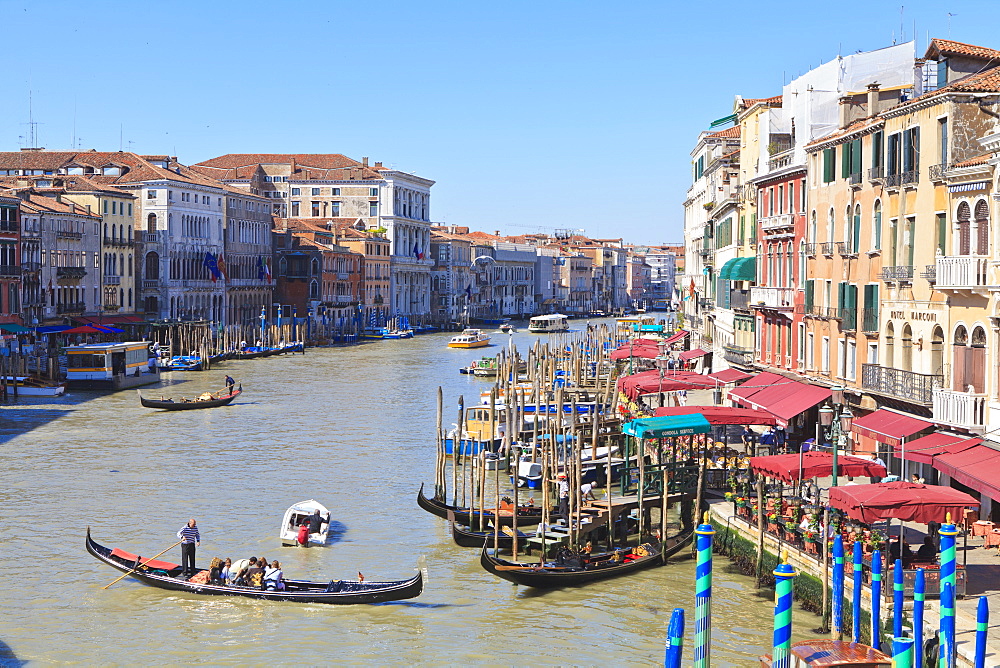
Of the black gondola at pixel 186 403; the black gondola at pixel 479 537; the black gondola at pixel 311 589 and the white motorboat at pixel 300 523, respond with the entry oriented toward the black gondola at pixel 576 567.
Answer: the black gondola at pixel 311 589

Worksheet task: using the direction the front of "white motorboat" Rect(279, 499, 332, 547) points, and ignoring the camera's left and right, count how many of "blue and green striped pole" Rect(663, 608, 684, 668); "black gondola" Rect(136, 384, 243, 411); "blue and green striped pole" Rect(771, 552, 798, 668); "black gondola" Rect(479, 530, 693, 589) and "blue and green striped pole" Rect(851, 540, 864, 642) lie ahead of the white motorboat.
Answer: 1

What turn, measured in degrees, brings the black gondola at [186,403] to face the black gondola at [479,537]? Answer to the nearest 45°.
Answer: approximately 90° to its left

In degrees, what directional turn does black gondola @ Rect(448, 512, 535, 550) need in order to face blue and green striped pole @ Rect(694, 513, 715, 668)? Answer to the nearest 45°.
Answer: approximately 90° to its left

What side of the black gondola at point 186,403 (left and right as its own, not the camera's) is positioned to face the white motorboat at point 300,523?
left

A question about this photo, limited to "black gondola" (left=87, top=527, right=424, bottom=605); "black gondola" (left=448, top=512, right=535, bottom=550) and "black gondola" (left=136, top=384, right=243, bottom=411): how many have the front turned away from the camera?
0

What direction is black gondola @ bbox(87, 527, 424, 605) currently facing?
to the viewer's right

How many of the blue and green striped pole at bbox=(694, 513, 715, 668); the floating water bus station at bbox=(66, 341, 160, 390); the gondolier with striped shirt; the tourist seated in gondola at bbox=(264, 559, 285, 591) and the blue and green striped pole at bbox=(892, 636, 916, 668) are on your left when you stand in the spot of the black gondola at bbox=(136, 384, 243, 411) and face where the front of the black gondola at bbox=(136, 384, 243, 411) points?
4

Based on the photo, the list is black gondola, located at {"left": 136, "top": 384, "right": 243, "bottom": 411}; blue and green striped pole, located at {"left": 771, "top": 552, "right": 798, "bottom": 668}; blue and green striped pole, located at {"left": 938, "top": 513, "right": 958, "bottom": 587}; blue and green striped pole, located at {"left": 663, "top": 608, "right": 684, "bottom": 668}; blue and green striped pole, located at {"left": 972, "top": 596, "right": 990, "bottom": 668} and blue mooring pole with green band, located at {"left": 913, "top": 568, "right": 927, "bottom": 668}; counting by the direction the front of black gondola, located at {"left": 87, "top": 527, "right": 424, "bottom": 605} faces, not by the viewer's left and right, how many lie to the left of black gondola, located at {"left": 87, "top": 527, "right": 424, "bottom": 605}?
1

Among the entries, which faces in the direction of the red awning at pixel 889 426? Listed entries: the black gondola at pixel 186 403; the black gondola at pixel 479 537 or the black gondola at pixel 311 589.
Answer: the black gondola at pixel 311 589

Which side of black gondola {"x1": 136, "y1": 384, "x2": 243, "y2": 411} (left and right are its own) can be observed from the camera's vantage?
left

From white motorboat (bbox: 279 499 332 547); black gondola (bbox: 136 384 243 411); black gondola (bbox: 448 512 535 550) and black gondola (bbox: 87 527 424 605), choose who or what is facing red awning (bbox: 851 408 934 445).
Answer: black gondola (bbox: 87 527 424 605)

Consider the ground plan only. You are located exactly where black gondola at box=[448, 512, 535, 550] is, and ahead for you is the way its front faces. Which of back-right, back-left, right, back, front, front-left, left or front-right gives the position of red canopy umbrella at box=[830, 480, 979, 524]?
back-left

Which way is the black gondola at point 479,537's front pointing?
to the viewer's left

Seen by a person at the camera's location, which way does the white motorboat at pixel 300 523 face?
facing away from the viewer

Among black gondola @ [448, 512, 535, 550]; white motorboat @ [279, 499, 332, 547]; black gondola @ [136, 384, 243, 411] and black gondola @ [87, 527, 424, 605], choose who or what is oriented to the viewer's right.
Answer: black gondola @ [87, 527, 424, 605]

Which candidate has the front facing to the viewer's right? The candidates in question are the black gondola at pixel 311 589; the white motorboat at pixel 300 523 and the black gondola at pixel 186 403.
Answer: the black gondola at pixel 311 589

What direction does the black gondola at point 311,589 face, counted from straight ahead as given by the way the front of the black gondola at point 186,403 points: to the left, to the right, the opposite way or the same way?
the opposite way
